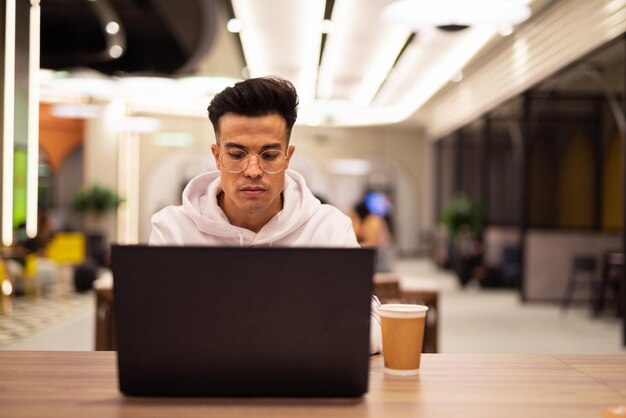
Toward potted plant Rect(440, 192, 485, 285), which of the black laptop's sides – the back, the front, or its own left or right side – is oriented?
front

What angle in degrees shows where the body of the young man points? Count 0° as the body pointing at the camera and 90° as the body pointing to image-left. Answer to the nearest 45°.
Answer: approximately 0°

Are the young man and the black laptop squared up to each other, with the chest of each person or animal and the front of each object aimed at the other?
yes

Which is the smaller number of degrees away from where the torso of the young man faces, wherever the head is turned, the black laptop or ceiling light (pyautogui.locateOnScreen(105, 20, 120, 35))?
the black laptop

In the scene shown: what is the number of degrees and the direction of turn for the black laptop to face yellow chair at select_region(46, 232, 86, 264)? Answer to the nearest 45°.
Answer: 0° — it already faces it

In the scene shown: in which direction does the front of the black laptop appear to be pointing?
away from the camera

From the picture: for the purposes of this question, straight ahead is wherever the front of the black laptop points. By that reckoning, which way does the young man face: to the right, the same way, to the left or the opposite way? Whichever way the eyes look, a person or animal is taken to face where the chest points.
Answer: the opposite way

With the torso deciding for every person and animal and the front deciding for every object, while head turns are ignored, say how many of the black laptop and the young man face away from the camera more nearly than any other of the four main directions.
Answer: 1

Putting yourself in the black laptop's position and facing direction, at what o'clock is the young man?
The young man is roughly at 12 o'clock from the black laptop.

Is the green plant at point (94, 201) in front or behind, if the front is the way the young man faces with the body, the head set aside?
behind
